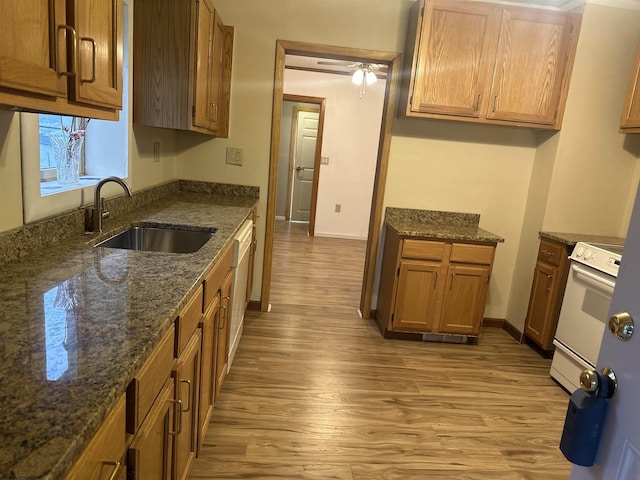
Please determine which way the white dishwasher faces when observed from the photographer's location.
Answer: facing to the right of the viewer

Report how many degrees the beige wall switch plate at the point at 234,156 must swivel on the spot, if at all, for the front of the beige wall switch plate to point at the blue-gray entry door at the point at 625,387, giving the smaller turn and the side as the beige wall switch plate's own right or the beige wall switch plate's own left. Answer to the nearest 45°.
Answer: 0° — it already faces it

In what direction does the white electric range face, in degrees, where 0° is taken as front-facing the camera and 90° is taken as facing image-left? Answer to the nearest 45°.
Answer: approximately 45°

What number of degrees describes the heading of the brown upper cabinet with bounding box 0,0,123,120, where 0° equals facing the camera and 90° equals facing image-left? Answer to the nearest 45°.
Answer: approximately 315°

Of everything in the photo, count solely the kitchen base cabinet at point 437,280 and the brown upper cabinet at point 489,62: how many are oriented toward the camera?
2

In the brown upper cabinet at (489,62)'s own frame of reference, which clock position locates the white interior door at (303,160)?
The white interior door is roughly at 5 o'clock from the brown upper cabinet.

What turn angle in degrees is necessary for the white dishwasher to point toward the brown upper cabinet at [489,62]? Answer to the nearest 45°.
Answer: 0° — it already faces it
